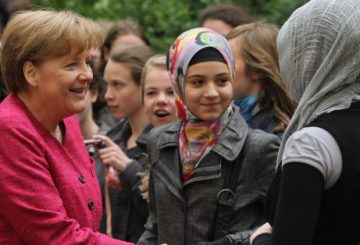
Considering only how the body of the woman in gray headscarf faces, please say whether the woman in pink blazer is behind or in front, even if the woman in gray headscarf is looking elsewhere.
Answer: in front

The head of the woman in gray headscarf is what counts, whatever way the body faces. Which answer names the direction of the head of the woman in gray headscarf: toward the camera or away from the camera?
away from the camera

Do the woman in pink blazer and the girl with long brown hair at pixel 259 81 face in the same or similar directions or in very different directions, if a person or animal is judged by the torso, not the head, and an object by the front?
very different directions

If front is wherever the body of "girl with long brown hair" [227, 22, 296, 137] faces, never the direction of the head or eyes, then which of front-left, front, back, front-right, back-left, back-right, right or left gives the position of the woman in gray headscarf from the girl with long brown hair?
left

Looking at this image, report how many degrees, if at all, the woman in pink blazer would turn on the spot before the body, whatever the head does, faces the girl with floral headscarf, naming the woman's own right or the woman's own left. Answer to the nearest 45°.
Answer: approximately 45° to the woman's own left

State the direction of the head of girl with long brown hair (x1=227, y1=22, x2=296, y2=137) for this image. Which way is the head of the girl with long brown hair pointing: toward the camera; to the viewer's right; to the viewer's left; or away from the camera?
to the viewer's left

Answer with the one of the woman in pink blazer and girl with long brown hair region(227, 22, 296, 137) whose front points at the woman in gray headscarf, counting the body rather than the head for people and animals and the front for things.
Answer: the woman in pink blazer

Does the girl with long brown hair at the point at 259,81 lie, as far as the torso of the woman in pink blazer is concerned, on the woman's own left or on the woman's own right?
on the woman's own left

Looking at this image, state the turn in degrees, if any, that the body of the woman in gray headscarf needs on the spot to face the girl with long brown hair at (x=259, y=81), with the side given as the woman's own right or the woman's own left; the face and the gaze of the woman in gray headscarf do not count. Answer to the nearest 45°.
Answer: approximately 45° to the woman's own right

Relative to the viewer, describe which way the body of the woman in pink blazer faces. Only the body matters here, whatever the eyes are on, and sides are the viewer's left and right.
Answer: facing the viewer and to the right of the viewer
